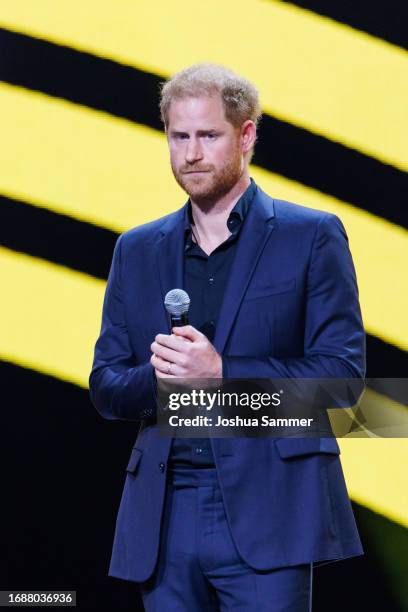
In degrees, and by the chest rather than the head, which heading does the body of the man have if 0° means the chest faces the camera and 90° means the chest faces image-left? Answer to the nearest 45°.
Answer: approximately 45°
